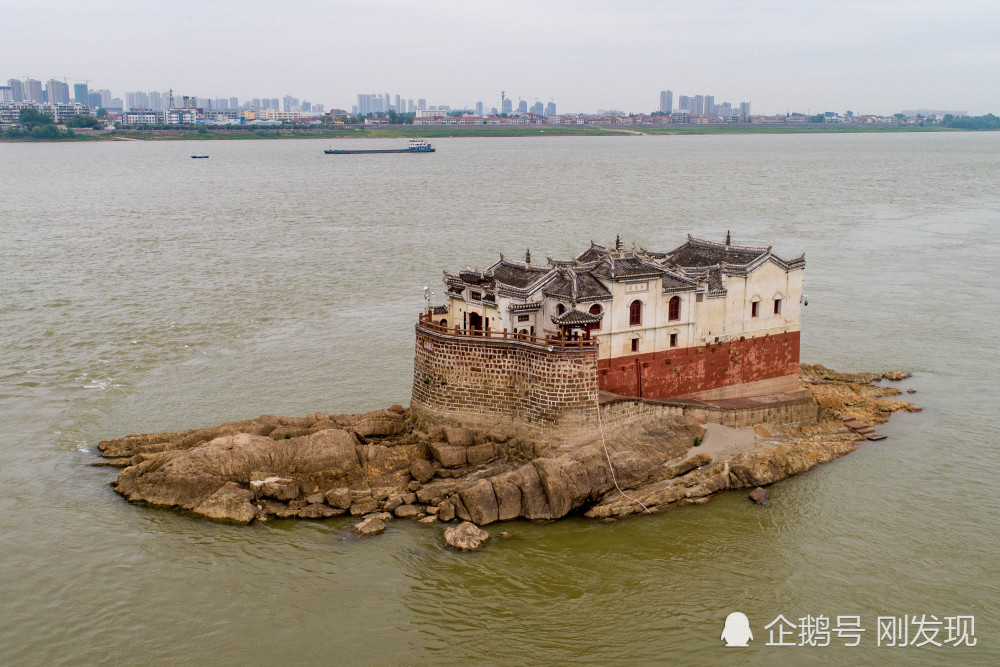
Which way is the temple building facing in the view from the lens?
facing the viewer and to the left of the viewer
